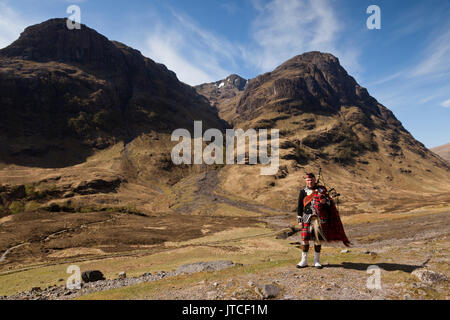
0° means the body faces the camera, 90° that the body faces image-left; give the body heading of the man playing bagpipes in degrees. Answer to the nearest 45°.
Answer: approximately 0°

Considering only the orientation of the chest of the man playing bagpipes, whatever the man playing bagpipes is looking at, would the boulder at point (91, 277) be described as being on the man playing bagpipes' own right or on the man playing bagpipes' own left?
on the man playing bagpipes' own right
